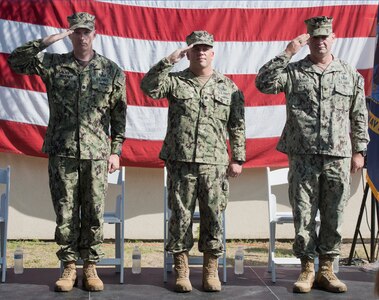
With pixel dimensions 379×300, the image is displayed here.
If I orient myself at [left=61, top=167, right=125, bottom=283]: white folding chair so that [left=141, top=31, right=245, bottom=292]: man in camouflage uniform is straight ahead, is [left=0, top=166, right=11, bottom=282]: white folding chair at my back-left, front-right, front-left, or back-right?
back-right

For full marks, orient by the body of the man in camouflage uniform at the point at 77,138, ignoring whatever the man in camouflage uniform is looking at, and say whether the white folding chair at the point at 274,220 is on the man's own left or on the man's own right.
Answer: on the man's own left

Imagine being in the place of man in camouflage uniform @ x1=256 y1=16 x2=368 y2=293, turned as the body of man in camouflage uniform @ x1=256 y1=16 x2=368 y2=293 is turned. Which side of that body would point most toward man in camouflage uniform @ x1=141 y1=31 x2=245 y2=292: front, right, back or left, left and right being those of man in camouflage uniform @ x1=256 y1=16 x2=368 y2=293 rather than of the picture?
right

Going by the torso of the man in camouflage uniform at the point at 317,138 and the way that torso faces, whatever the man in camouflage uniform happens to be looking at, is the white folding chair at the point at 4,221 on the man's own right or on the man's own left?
on the man's own right

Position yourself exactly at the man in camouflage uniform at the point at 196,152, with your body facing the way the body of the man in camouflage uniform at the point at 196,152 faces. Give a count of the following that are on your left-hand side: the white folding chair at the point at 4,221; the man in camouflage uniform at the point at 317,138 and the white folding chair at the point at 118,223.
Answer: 1

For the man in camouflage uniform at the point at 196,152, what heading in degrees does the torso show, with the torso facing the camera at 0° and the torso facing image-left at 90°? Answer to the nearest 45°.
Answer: approximately 0°

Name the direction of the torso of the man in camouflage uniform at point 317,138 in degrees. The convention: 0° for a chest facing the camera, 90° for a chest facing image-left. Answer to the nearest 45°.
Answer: approximately 0°

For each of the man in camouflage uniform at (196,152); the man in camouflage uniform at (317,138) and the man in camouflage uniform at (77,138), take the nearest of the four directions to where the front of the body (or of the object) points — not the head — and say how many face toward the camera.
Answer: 3

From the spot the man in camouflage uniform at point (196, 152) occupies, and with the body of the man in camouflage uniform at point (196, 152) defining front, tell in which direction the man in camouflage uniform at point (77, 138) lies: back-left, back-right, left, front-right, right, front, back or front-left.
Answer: right

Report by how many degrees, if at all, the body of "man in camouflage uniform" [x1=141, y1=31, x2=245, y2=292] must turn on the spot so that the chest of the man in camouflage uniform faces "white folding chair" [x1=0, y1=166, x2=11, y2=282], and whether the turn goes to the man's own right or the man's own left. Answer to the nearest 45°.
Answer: approximately 90° to the man's own right
